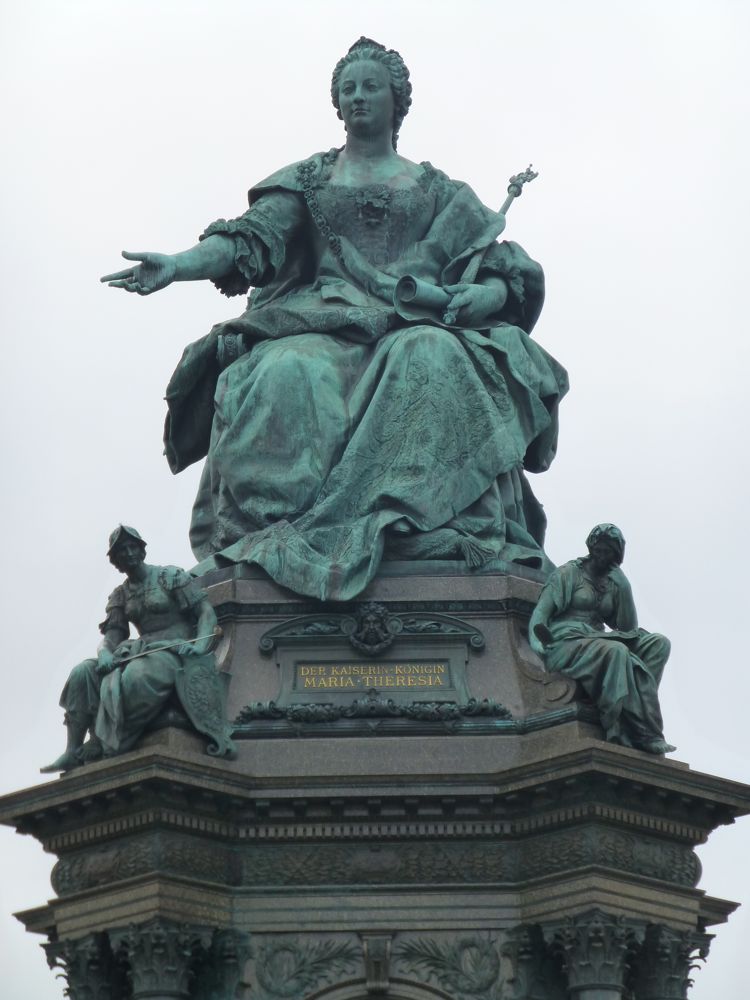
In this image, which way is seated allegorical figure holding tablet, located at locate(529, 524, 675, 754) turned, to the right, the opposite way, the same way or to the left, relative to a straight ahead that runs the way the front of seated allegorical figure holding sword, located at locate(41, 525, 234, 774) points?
to the left

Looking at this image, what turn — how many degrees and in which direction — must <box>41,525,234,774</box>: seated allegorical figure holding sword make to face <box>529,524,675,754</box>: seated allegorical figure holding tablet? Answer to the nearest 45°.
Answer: approximately 135° to its left

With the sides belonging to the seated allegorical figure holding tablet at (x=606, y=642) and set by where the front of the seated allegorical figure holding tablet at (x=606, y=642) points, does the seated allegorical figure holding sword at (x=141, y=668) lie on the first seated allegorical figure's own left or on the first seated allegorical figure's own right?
on the first seated allegorical figure's own right

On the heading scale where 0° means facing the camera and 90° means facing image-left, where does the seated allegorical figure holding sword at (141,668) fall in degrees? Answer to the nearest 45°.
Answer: approximately 45°

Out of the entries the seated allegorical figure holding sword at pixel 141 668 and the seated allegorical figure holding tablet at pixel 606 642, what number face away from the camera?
0

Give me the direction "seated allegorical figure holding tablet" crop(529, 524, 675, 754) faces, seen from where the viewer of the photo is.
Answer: facing the viewer and to the right of the viewer
